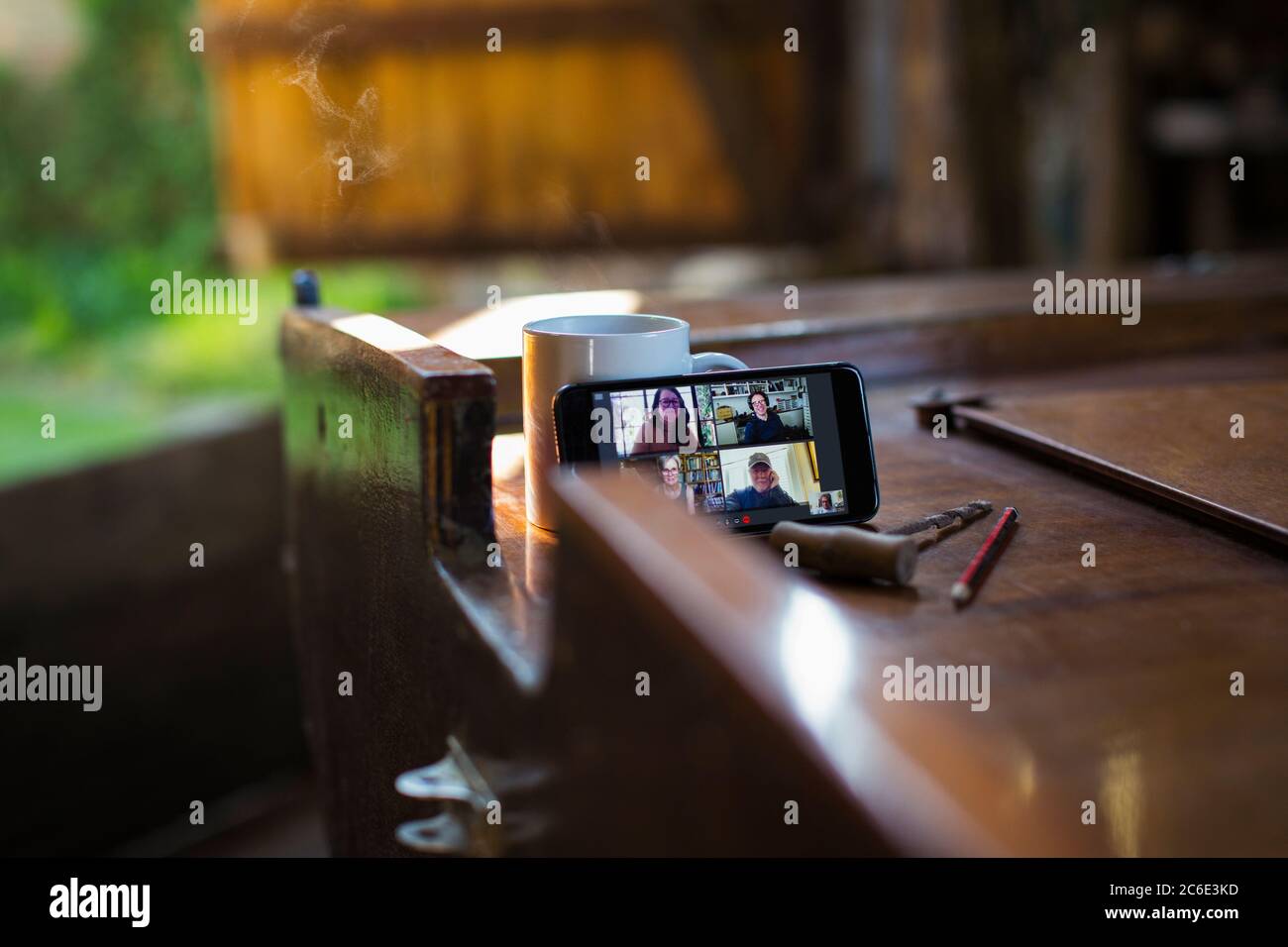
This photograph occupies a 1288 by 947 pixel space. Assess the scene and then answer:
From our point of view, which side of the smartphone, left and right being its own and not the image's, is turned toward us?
front
